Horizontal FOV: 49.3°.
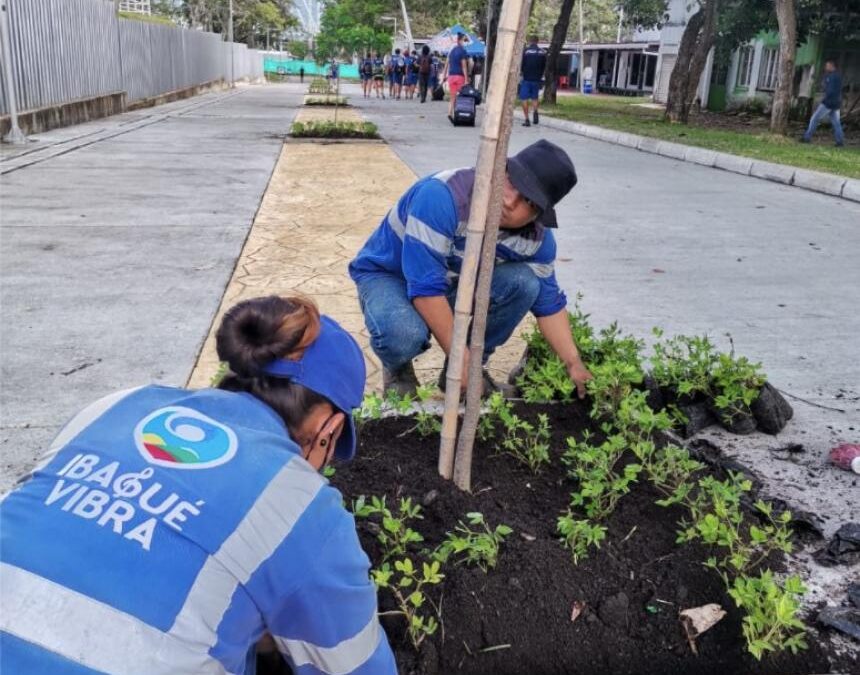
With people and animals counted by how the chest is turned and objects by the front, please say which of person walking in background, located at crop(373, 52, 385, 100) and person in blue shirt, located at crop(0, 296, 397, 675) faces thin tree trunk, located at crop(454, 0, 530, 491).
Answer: the person in blue shirt

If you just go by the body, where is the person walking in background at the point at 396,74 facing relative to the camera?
away from the camera

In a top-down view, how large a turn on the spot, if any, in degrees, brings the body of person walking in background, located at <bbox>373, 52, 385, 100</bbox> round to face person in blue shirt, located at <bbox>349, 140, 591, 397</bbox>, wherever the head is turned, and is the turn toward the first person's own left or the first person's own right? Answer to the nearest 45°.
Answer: approximately 180°

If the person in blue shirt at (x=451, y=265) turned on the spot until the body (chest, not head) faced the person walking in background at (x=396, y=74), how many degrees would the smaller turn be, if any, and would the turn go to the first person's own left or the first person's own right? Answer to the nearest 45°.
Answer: approximately 135° to the first person's own left

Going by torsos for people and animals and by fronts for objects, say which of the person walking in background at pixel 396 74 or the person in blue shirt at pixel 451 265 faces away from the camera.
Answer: the person walking in background

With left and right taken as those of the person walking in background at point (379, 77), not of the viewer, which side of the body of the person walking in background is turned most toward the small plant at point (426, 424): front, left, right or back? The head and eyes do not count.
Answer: back

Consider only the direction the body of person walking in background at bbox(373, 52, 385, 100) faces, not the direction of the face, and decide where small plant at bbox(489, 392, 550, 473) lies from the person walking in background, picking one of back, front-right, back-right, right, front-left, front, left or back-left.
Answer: back

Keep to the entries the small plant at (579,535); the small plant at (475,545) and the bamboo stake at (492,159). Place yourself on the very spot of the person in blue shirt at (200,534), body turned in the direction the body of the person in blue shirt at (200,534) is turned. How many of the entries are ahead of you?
3

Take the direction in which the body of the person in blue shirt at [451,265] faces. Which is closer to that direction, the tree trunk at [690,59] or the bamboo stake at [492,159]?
the bamboo stake

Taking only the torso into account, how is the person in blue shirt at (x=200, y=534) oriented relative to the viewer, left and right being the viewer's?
facing away from the viewer and to the right of the viewer
